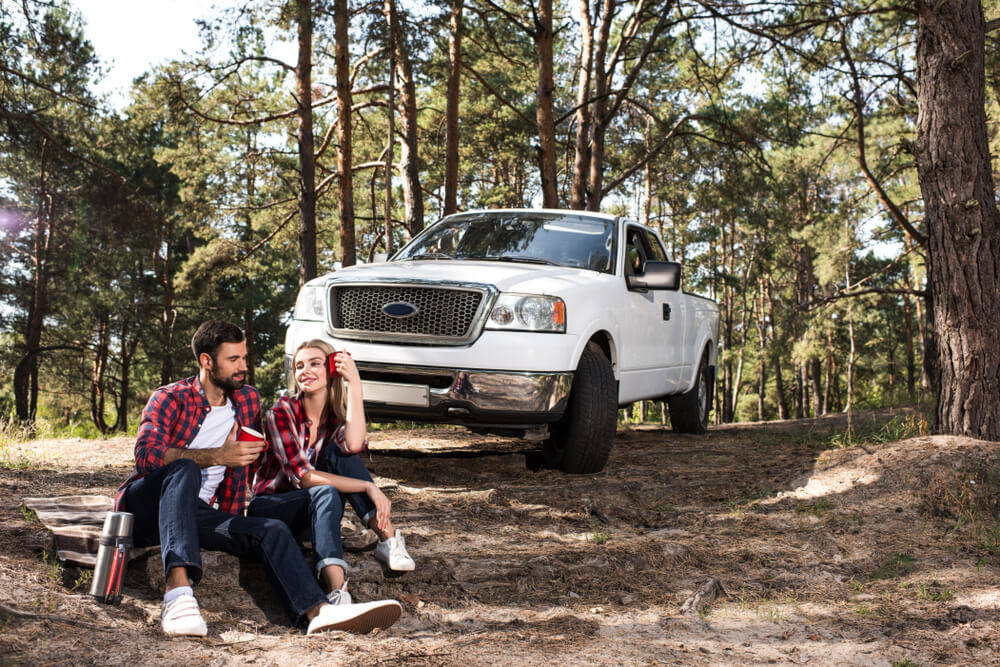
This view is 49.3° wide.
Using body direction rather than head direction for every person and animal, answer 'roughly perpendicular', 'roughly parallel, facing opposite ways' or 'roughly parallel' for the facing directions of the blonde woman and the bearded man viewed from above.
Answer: roughly parallel

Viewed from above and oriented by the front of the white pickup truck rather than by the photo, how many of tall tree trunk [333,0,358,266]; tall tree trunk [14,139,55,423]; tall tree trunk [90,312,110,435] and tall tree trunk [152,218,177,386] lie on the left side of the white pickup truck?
0

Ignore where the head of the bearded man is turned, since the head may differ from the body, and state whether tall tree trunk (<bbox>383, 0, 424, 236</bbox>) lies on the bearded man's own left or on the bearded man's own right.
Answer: on the bearded man's own left

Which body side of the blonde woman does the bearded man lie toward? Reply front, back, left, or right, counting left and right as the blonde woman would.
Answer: right

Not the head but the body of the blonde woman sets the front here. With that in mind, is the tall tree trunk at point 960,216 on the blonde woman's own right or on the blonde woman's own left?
on the blonde woman's own left

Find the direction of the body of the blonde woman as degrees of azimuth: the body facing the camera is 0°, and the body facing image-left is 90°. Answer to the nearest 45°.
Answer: approximately 315°

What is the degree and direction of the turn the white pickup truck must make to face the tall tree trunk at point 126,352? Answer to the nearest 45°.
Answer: approximately 90° to its right

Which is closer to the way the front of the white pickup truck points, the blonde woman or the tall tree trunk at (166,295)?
the blonde woman

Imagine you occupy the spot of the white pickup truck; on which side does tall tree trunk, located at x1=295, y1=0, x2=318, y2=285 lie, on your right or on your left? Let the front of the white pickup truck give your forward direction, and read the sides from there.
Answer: on your right

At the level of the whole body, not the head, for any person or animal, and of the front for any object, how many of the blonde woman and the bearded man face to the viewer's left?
0

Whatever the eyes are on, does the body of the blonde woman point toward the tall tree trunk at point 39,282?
no

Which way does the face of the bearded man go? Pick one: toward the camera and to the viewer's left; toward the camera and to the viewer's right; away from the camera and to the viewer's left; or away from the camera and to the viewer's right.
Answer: toward the camera and to the viewer's right

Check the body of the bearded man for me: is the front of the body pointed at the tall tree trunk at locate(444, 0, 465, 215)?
no

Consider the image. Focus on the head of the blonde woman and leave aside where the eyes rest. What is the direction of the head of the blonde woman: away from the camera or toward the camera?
toward the camera

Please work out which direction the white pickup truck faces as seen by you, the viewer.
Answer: facing the viewer and to the left of the viewer

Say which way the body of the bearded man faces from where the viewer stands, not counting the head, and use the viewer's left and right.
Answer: facing the viewer and to the right of the viewer
